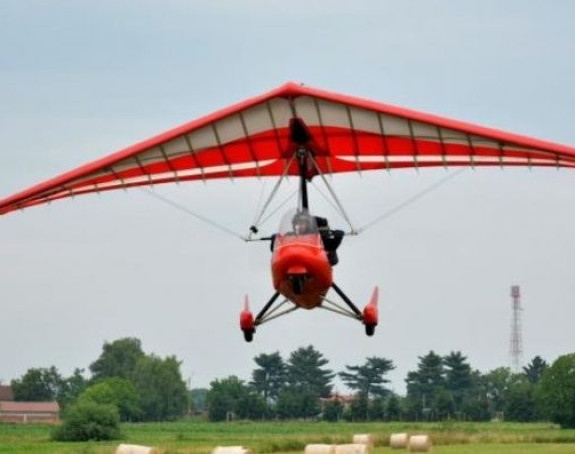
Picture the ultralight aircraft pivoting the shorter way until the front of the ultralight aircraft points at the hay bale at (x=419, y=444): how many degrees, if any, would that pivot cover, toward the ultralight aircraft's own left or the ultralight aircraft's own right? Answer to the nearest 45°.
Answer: approximately 180°

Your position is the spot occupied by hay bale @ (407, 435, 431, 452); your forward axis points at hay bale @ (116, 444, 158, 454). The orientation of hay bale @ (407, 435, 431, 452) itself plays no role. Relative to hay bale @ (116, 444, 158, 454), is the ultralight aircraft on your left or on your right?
left

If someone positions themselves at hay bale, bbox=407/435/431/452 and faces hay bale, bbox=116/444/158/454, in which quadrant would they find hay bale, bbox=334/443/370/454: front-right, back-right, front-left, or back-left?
front-left

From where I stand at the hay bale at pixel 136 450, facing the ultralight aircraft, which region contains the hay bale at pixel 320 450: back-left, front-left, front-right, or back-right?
front-left

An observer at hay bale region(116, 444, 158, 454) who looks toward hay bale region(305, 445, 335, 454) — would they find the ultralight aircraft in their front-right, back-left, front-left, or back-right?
front-right

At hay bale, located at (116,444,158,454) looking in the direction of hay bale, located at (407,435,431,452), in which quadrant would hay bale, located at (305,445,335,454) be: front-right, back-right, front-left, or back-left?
front-right

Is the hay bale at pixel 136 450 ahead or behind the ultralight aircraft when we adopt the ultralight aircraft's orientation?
behind

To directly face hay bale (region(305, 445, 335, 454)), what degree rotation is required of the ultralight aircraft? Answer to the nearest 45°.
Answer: approximately 180°
